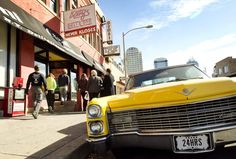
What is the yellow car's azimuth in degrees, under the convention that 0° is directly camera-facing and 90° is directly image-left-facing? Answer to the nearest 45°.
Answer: approximately 0°

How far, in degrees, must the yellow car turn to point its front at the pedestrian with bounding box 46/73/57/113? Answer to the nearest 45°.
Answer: approximately 135° to its right

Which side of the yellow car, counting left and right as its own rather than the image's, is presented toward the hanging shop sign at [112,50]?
back

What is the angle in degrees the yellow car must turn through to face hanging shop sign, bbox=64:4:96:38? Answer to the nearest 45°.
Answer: approximately 135° to its right

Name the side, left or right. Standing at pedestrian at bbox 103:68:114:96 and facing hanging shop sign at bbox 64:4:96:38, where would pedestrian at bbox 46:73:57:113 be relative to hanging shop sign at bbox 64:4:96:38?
left
